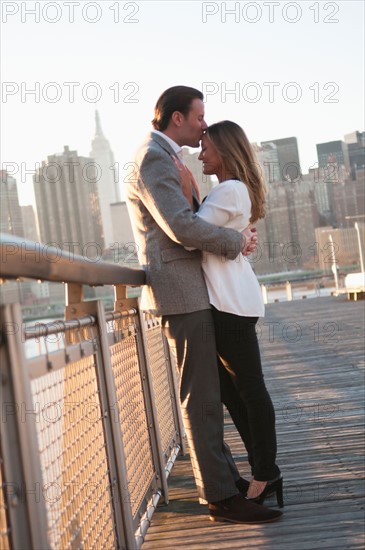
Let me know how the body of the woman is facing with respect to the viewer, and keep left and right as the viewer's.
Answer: facing to the left of the viewer

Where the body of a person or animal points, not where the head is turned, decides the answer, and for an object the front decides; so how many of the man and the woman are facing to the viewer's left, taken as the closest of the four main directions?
1

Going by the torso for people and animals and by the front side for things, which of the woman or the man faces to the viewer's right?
the man

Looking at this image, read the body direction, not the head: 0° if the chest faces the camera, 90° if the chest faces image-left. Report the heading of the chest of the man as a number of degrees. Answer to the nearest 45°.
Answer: approximately 270°

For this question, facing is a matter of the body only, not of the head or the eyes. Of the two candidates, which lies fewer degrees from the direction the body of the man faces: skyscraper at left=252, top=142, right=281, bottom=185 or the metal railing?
the skyscraper

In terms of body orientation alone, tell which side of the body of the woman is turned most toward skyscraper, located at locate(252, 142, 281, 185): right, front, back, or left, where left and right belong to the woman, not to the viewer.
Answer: right

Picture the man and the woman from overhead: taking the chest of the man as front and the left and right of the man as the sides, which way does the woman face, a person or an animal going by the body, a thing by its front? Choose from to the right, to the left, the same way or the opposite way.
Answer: the opposite way

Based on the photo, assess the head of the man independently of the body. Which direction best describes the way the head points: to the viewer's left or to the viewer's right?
to the viewer's right
